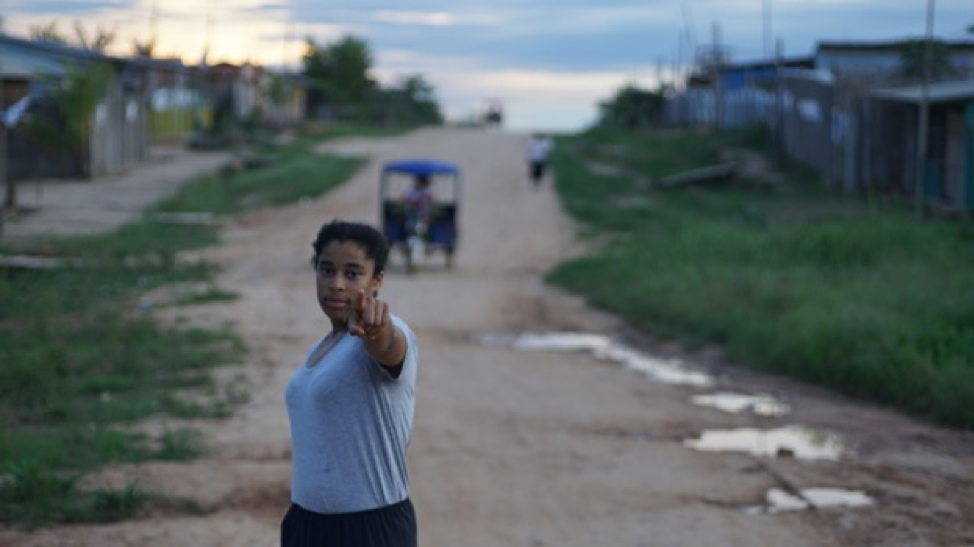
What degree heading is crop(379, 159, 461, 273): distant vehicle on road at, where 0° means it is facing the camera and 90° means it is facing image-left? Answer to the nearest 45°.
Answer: approximately 0°

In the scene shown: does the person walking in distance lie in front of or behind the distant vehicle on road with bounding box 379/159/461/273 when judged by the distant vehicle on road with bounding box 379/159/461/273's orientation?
behind

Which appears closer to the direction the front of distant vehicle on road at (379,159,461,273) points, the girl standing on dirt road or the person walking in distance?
the girl standing on dirt road

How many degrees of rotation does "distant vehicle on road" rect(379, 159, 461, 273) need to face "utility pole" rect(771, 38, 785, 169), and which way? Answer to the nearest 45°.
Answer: approximately 135° to its left

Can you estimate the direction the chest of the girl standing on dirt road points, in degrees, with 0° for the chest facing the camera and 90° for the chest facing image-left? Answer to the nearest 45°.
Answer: approximately 45°

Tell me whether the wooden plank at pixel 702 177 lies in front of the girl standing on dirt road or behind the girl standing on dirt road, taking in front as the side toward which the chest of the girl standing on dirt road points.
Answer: behind

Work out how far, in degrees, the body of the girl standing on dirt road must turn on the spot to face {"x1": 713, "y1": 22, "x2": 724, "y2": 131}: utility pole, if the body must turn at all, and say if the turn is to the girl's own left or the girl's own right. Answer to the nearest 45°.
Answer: approximately 135° to the girl's own right

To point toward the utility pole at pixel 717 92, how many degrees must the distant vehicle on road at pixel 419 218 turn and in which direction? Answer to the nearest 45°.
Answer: approximately 180°

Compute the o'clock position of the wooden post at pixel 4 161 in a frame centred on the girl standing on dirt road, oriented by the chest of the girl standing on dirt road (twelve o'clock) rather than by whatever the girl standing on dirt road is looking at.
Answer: The wooden post is roughly at 4 o'clock from the girl standing on dirt road.

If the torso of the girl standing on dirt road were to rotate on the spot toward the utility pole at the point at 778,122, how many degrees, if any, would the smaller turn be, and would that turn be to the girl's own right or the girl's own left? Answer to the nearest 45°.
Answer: approximately 135° to the girl's own right

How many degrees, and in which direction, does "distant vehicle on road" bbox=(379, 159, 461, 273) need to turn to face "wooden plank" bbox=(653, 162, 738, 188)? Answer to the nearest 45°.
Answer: approximately 135° to its left
